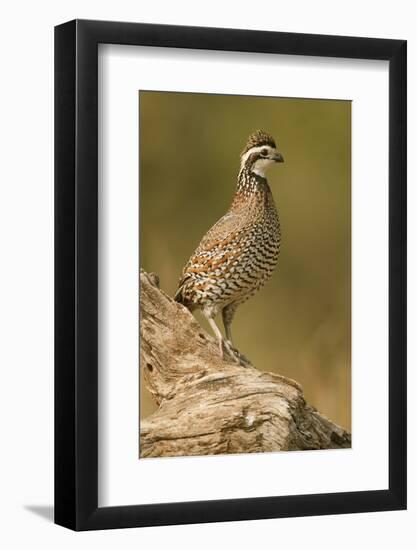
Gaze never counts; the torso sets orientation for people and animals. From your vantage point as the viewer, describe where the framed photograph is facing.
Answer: facing the viewer and to the right of the viewer
